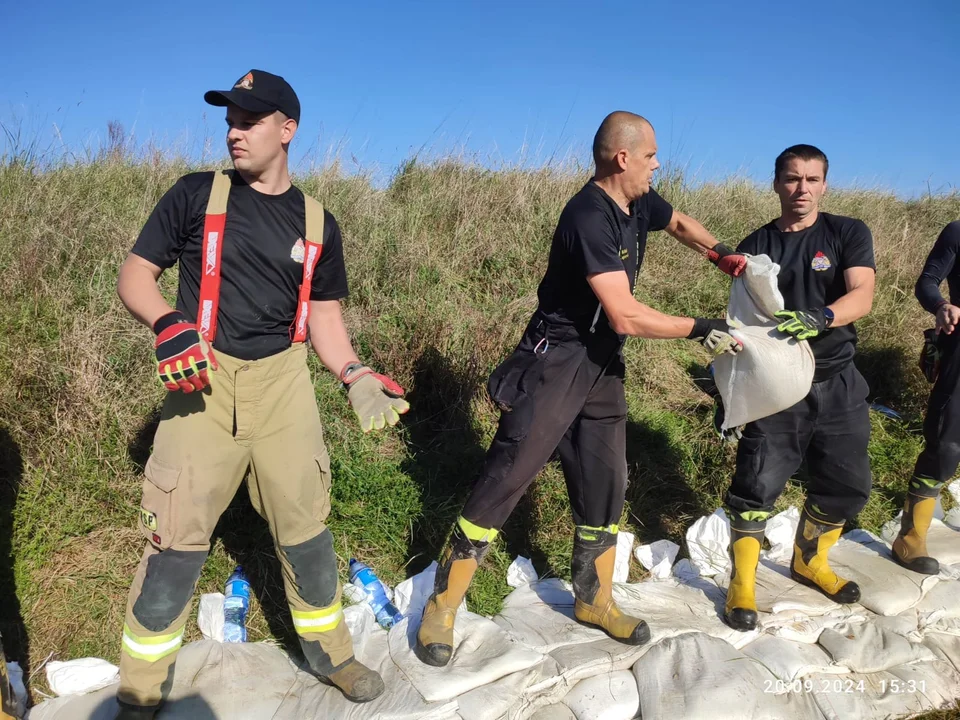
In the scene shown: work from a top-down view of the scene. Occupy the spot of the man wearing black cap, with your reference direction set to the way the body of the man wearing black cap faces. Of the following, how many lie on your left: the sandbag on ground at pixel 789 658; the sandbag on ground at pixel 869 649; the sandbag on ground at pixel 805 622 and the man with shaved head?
4

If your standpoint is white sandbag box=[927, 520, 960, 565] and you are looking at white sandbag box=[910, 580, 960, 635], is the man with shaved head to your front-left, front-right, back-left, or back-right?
front-right

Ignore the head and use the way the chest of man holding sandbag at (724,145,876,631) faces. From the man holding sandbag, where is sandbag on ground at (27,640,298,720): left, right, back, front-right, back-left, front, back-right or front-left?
front-right

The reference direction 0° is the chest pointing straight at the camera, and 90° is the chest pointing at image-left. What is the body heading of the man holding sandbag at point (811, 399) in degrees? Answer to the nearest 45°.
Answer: approximately 0°

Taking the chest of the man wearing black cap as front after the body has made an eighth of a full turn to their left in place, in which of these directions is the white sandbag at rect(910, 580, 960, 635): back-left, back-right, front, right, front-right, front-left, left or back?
front-left

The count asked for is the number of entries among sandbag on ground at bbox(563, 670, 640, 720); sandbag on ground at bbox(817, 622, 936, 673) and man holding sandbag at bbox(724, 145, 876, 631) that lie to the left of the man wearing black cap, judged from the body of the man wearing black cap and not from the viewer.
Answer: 3

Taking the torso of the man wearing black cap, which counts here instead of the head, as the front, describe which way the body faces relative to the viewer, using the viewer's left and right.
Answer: facing the viewer

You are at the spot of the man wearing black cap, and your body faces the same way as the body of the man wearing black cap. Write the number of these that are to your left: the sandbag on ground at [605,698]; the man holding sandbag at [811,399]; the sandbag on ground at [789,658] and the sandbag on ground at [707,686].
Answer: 4

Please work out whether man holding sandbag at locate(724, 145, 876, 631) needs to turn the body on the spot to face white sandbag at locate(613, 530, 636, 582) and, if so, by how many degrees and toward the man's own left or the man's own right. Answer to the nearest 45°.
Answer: approximately 90° to the man's own right

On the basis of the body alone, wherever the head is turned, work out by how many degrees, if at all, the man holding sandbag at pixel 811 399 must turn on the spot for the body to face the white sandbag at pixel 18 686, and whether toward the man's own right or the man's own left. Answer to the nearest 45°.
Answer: approximately 45° to the man's own right

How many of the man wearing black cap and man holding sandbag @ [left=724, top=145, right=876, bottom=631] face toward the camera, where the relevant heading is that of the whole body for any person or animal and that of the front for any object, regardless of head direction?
2

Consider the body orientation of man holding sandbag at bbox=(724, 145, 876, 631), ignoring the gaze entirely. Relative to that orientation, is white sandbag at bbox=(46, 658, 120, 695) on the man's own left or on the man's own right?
on the man's own right

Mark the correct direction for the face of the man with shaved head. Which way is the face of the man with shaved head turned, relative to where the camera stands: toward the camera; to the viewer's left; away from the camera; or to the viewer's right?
to the viewer's right
